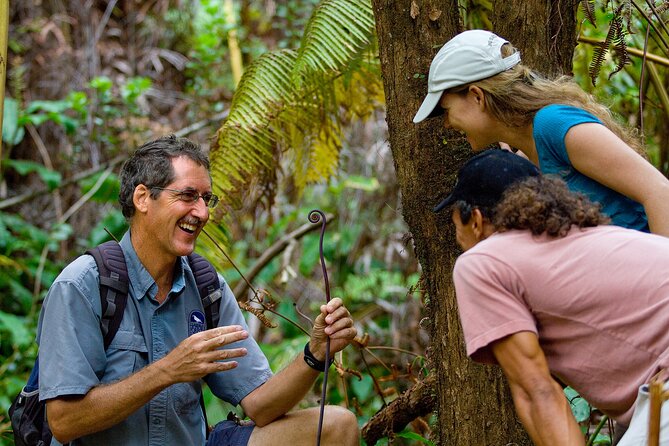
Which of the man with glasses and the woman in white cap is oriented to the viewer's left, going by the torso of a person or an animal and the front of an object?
the woman in white cap

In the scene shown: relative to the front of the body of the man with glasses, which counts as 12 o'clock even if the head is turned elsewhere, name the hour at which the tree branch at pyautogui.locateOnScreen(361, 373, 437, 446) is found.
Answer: The tree branch is roughly at 10 o'clock from the man with glasses.

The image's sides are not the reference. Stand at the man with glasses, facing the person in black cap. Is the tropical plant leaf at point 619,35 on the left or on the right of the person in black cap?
left

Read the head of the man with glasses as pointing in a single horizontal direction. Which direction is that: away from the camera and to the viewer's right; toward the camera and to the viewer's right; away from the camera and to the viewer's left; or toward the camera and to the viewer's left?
toward the camera and to the viewer's right

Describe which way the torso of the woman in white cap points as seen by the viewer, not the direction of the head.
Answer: to the viewer's left

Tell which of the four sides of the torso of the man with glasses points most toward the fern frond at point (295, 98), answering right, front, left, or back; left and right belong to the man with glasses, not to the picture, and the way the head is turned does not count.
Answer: left

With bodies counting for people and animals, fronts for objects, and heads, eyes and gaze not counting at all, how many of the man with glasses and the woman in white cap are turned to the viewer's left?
1

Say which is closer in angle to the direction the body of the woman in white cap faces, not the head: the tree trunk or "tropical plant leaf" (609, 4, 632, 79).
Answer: the tree trunk

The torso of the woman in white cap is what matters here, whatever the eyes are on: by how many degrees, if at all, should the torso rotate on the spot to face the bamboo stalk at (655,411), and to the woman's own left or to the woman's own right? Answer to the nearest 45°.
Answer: approximately 90° to the woman's own left

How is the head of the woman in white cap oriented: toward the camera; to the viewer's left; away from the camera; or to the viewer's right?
to the viewer's left

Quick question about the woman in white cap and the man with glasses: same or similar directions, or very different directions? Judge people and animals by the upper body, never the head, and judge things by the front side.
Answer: very different directions

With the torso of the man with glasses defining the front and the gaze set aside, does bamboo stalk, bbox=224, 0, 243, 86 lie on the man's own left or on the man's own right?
on the man's own left

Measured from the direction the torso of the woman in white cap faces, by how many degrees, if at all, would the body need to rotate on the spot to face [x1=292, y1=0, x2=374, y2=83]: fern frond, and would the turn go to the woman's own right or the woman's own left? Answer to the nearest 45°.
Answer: approximately 45° to the woman's own right

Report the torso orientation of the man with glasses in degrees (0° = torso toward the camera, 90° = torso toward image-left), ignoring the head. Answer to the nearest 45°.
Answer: approximately 315°
